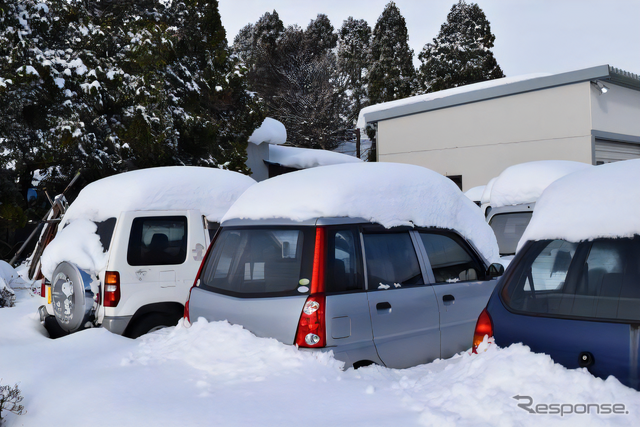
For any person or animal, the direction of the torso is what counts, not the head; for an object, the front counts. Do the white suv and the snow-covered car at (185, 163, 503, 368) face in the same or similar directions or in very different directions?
same or similar directions

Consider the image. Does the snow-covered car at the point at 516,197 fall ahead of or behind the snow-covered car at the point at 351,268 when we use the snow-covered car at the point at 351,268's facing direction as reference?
ahead

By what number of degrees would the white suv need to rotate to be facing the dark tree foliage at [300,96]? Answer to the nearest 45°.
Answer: approximately 45° to its left

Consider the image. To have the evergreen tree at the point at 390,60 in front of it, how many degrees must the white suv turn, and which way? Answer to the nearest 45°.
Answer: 0° — it already faces it

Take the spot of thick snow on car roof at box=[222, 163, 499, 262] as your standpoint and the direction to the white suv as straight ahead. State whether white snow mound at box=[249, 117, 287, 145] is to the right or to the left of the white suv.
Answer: right

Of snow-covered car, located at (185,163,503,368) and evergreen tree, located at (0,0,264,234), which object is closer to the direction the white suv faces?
the evergreen tree

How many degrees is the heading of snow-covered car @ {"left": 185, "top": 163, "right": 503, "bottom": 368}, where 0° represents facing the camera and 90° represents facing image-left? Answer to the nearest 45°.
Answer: approximately 225°

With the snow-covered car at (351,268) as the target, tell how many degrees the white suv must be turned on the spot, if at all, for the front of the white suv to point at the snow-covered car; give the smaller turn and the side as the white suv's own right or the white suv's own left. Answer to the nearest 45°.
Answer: approximately 90° to the white suv's own right

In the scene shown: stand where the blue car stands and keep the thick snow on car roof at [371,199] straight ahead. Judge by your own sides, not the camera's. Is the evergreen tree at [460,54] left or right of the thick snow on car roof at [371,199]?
right

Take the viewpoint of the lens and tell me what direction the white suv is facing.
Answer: facing away from the viewer and to the right of the viewer

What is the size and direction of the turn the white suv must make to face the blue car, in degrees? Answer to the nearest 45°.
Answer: approximately 90° to its right

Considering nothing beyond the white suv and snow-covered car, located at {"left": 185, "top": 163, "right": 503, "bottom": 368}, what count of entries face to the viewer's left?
0

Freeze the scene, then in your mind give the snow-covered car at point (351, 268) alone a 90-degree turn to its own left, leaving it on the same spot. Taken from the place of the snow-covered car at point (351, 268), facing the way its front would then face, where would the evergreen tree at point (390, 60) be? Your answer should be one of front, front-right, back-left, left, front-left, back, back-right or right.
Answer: front-right

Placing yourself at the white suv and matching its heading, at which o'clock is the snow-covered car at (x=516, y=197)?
The snow-covered car is roughly at 1 o'clock from the white suv.
